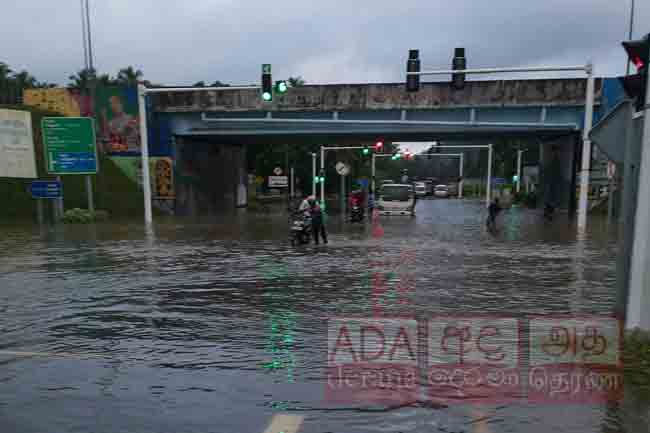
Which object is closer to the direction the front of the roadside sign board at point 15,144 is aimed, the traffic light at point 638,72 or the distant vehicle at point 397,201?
the traffic light

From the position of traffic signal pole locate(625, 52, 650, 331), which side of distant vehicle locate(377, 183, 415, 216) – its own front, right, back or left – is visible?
front

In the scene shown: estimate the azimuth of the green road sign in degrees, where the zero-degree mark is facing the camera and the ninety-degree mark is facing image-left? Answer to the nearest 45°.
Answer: approximately 0°

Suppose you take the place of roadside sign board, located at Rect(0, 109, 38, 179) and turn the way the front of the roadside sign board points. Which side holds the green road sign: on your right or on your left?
on your left

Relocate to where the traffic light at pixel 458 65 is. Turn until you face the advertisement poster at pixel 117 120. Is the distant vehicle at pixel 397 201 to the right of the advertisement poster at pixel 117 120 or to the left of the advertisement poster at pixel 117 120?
right

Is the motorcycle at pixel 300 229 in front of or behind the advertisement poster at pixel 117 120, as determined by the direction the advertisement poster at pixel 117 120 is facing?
in front
